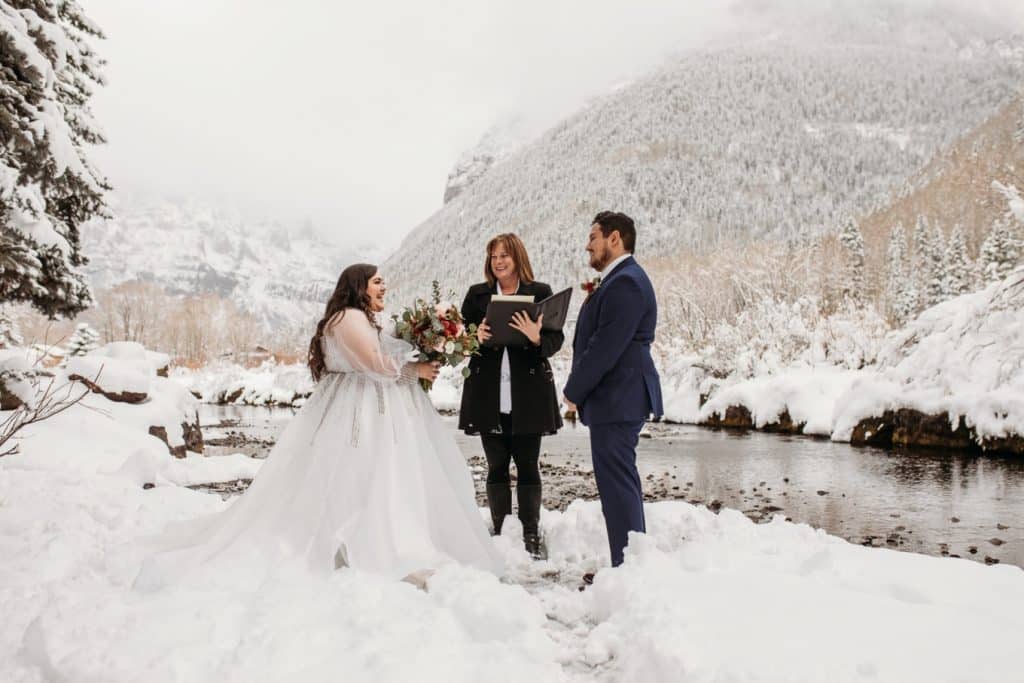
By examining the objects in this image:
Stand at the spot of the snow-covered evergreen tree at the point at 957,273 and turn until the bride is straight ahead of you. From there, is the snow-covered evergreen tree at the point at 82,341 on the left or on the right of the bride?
right

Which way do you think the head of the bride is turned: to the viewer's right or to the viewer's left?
to the viewer's right

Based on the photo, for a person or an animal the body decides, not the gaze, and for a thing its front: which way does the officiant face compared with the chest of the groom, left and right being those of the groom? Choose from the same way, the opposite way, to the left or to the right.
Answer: to the left

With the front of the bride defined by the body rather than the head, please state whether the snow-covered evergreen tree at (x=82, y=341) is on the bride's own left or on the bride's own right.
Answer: on the bride's own left

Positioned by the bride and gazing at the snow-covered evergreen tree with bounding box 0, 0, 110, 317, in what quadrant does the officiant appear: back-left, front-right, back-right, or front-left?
back-right

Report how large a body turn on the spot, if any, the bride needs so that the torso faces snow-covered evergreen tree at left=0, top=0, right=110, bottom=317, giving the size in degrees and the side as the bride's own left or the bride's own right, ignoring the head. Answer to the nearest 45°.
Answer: approximately 135° to the bride's own left

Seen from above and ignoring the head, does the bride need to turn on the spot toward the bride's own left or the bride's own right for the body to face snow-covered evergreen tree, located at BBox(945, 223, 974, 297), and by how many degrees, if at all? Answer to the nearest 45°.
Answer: approximately 45° to the bride's own left

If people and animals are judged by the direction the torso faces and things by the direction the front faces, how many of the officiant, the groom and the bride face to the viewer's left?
1

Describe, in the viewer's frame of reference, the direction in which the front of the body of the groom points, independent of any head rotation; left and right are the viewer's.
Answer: facing to the left of the viewer

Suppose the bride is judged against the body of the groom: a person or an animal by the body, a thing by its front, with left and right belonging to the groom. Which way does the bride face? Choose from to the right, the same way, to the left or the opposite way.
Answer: the opposite way

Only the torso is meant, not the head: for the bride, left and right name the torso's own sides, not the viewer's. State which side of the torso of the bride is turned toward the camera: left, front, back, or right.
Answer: right

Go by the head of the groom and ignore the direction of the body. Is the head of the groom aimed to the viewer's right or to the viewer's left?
to the viewer's left

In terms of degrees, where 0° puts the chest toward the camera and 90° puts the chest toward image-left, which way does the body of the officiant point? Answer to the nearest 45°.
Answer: approximately 0°

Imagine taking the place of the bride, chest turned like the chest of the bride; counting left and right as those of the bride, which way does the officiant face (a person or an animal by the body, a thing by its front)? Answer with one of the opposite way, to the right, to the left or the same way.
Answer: to the right

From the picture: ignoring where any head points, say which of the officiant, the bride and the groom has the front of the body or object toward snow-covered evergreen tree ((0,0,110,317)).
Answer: the groom
